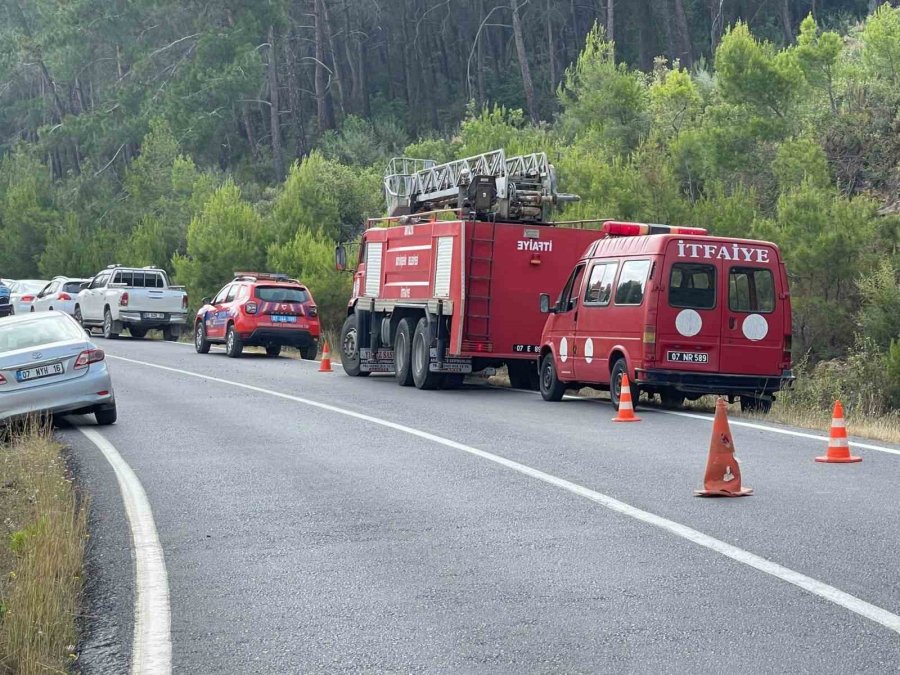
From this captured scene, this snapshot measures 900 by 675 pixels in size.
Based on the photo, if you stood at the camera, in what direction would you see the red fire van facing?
facing away from the viewer and to the left of the viewer

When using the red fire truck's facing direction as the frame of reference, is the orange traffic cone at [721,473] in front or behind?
behind

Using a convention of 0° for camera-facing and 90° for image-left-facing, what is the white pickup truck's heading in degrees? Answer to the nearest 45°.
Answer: approximately 135°

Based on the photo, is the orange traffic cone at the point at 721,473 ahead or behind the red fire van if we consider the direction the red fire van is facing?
behind

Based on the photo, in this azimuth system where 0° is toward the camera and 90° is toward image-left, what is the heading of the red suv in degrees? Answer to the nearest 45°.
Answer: approximately 135°

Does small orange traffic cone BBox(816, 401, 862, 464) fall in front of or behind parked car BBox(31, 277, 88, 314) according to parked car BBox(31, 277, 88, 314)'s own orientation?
behind
